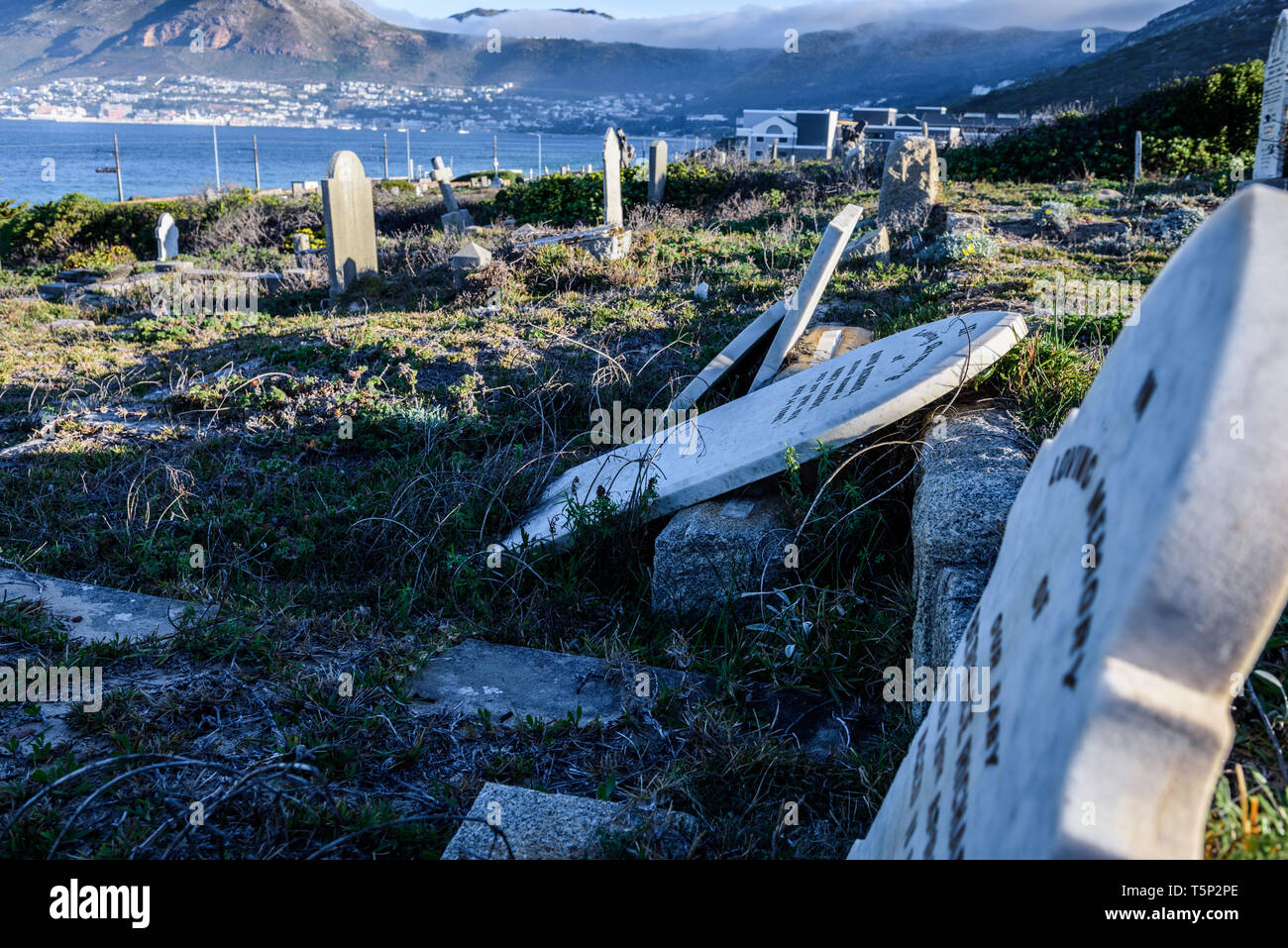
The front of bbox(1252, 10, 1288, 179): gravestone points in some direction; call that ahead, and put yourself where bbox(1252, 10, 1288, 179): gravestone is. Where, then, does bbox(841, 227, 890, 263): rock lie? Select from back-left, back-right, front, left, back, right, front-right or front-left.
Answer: front

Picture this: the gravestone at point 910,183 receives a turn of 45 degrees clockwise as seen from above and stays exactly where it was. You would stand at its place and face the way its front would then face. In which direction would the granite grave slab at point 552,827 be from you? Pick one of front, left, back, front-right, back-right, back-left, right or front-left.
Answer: left

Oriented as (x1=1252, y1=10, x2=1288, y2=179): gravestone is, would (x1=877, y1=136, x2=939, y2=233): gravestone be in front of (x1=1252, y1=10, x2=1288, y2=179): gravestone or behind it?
in front

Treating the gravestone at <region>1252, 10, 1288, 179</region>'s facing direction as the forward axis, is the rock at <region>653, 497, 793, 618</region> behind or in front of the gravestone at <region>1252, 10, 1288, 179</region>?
in front

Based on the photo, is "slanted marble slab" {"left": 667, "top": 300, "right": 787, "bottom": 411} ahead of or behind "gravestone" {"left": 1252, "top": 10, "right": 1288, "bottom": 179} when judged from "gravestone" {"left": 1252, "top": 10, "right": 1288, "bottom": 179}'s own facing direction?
ahead

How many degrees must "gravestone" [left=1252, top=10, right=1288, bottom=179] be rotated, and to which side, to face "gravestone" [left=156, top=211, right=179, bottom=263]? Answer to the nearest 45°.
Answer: approximately 45° to its right

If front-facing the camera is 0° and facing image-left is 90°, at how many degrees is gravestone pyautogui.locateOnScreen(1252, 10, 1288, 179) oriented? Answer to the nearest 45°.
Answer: approximately 45°

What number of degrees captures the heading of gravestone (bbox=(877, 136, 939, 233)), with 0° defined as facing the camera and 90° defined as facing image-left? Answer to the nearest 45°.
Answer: approximately 45°

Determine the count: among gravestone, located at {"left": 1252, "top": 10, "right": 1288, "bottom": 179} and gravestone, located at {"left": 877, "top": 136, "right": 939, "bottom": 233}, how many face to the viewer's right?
0

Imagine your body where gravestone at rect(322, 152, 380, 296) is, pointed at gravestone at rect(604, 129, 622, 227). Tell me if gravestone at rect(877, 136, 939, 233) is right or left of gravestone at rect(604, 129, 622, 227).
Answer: right
